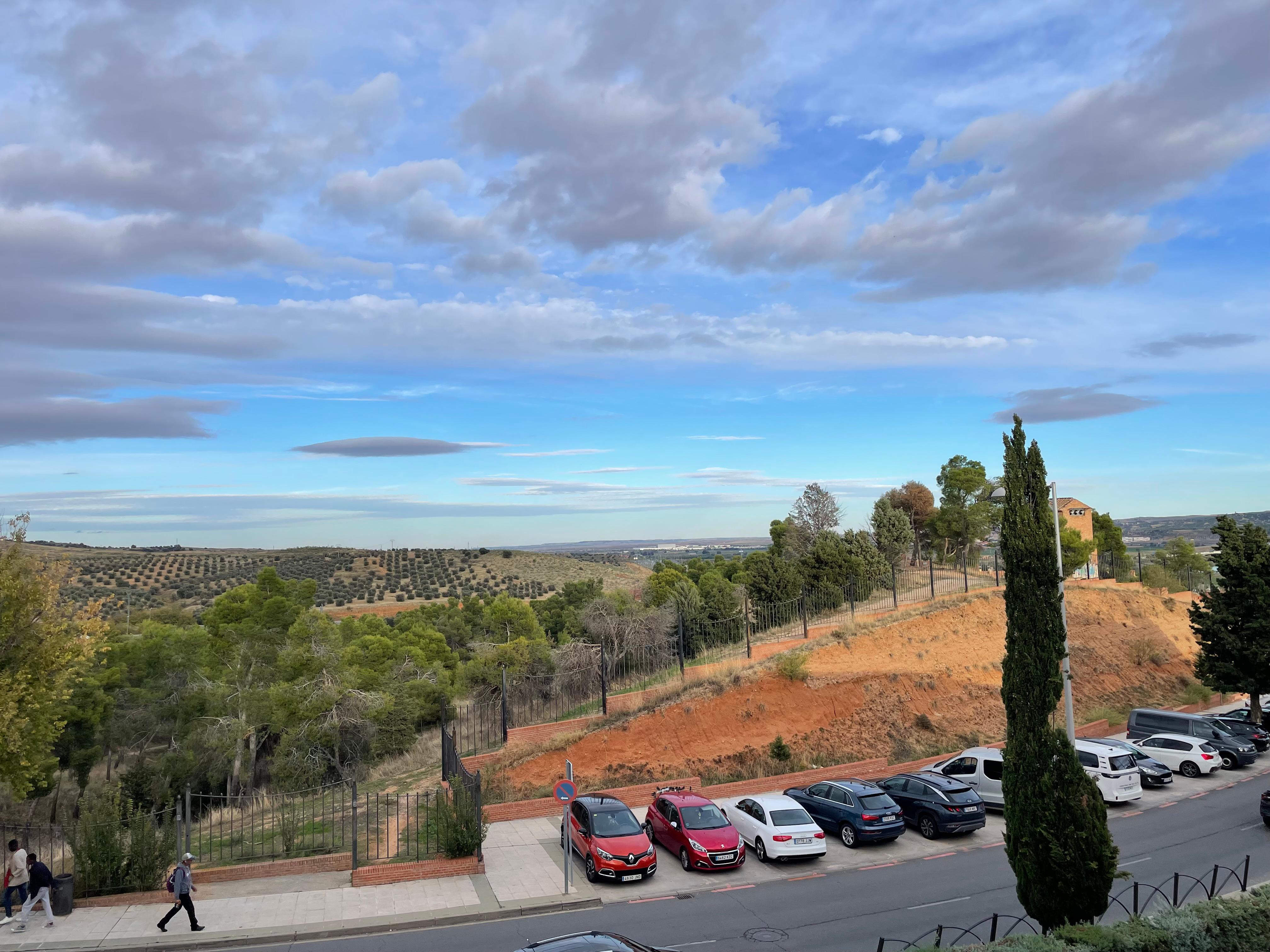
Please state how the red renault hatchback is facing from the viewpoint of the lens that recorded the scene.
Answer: facing the viewer and to the right of the viewer

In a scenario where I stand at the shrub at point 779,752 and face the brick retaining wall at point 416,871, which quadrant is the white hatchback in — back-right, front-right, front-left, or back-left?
back-left

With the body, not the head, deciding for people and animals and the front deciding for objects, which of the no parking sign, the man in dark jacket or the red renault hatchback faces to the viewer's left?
the man in dark jacket

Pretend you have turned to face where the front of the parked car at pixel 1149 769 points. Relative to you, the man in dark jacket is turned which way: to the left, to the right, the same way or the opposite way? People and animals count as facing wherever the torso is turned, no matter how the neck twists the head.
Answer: to the right

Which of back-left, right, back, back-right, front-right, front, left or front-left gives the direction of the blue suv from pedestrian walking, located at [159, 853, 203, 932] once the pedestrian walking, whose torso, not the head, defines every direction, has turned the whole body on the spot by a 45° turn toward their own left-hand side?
front-right

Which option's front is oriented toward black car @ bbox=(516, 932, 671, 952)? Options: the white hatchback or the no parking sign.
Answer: the no parking sign

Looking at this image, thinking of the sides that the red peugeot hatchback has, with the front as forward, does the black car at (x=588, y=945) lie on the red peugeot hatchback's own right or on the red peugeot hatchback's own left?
on the red peugeot hatchback's own right

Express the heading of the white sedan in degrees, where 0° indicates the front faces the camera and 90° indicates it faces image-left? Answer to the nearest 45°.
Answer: approximately 135°

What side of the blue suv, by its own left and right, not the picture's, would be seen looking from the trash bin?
left

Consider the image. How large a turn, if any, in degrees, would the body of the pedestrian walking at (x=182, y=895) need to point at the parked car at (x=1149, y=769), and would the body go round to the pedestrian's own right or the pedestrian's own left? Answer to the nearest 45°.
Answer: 0° — they already face it

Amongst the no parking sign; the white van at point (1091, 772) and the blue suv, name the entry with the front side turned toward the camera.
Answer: the no parking sign

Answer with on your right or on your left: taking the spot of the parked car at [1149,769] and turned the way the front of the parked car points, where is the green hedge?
on your right

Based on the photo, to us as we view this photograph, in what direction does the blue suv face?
facing away from the viewer and to the left of the viewer

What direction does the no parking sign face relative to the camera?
toward the camera

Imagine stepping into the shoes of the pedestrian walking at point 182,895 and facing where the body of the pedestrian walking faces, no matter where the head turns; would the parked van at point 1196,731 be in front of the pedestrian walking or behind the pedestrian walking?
in front
